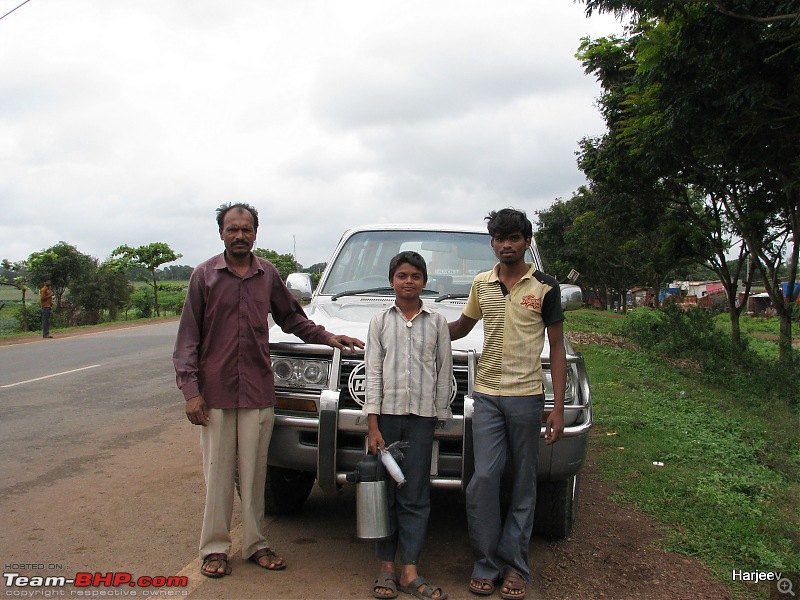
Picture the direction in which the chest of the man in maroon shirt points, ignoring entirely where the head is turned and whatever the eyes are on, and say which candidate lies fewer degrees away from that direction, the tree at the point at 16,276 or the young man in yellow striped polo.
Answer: the young man in yellow striped polo

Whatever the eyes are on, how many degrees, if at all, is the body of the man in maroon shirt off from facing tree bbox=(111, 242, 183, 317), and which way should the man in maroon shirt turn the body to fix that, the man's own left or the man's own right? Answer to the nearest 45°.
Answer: approximately 180°

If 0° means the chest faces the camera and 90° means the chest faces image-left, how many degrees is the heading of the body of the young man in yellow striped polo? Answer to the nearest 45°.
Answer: approximately 0°

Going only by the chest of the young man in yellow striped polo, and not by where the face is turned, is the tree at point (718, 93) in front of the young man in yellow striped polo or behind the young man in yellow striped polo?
behind

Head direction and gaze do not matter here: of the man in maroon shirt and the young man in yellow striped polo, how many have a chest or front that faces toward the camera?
2

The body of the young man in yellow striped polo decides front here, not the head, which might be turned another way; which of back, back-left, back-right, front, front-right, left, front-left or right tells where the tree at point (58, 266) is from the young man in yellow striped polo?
back-right

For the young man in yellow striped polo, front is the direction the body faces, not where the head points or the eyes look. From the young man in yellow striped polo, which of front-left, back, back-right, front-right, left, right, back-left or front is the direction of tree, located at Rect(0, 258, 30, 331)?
back-right

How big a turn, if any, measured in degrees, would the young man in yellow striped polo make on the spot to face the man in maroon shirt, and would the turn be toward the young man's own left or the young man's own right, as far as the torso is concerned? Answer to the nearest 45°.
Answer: approximately 90° to the young man's own right

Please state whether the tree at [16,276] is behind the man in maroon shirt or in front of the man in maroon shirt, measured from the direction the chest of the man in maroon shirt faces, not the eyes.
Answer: behind
